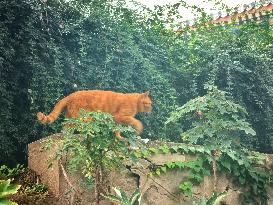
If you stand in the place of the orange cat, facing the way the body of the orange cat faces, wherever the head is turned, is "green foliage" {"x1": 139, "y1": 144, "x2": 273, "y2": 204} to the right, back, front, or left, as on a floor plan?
front

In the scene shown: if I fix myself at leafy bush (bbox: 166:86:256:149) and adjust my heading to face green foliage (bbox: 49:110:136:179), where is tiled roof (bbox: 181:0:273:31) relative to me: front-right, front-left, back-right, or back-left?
back-right

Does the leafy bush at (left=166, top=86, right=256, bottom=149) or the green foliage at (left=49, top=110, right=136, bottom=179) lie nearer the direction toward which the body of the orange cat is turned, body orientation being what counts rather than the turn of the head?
the leafy bush

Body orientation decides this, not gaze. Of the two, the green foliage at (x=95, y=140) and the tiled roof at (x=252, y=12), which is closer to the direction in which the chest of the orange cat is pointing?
the tiled roof

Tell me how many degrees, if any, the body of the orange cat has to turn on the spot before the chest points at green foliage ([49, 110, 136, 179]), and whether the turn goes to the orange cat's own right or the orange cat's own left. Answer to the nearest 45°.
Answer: approximately 90° to the orange cat's own right

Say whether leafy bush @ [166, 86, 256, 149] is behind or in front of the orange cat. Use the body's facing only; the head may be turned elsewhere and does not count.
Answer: in front

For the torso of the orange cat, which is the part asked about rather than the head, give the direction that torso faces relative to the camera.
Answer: to the viewer's right
